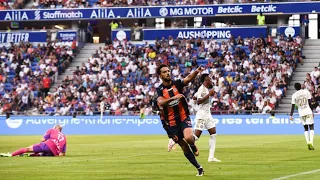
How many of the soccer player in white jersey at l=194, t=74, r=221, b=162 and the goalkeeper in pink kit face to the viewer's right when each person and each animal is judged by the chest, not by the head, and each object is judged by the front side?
1
